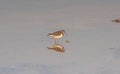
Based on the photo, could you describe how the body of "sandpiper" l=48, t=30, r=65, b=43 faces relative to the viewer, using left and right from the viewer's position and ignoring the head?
facing to the right of the viewer
